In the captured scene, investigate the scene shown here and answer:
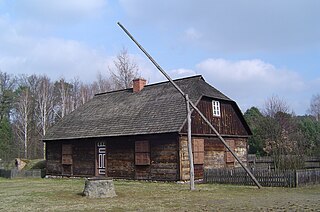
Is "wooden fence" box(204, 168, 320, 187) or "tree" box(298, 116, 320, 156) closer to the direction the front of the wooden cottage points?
the wooden fence

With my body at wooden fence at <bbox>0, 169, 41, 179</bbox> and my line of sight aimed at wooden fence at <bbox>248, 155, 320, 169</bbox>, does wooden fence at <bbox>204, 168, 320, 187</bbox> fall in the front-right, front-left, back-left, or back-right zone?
front-right

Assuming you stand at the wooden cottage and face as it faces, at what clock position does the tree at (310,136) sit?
The tree is roughly at 6 o'clock from the wooden cottage.

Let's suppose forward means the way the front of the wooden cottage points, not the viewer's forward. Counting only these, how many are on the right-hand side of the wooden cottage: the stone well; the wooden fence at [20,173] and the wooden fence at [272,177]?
1

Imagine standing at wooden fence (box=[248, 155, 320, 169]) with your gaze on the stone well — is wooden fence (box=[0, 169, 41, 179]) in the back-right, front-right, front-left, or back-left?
front-right

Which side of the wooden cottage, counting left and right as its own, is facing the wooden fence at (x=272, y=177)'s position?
left

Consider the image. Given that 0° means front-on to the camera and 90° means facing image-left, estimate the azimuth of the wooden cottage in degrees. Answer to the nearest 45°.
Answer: approximately 45°

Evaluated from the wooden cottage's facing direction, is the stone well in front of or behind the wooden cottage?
in front

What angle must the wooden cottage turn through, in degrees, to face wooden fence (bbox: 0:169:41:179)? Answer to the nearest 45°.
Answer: approximately 90° to its right

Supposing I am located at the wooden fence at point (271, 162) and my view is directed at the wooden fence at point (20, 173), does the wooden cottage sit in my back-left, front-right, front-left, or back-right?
front-left

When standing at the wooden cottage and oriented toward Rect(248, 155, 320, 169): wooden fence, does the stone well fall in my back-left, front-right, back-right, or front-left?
back-right
